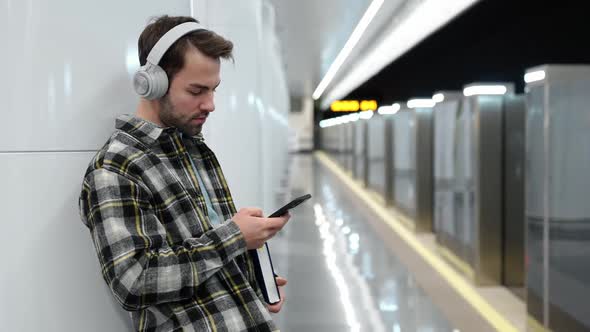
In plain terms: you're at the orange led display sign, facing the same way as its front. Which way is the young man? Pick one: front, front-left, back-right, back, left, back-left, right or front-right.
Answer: front

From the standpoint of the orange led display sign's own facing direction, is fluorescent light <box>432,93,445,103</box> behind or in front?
in front

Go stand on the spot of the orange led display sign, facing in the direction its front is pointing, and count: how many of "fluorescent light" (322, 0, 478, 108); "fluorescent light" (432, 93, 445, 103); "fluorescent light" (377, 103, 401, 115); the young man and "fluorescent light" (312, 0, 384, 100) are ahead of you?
5

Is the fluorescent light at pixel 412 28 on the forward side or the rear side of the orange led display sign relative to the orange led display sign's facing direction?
on the forward side

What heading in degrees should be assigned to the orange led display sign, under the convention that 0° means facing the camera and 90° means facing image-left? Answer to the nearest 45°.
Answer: approximately 0°

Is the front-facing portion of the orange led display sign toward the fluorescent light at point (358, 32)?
yes

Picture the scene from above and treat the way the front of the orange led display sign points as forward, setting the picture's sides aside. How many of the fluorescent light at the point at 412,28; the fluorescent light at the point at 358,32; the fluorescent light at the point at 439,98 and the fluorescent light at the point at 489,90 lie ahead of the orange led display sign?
4

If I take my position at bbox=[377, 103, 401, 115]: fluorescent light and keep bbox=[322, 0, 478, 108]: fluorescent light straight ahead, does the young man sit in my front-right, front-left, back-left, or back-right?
front-right
